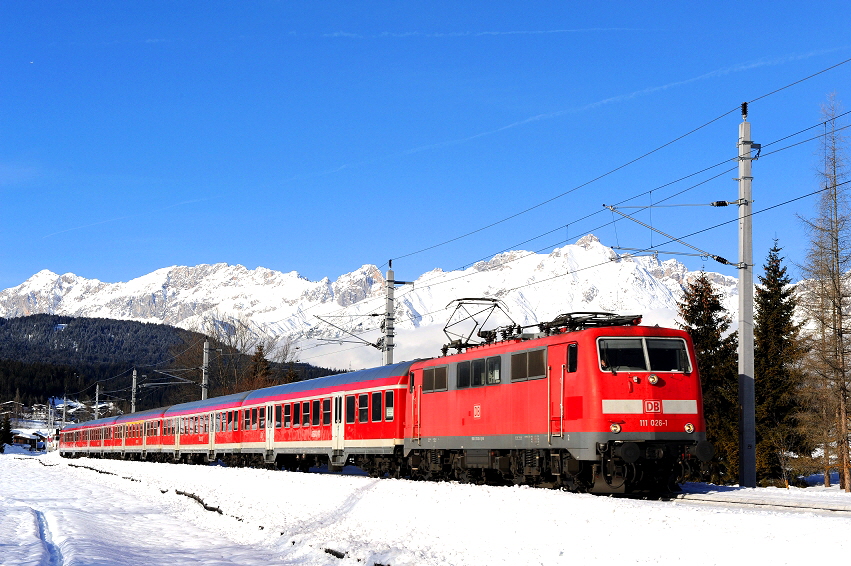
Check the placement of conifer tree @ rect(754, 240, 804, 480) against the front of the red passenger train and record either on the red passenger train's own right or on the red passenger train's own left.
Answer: on the red passenger train's own left

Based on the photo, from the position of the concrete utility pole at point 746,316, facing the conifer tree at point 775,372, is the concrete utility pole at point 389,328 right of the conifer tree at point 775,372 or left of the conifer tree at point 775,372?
left

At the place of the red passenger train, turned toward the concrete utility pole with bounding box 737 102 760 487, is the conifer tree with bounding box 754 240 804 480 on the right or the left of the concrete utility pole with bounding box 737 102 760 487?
left

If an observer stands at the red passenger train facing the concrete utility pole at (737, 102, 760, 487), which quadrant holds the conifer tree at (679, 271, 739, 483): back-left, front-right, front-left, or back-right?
front-left

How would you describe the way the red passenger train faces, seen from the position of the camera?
facing the viewer and to the right of the viewer
